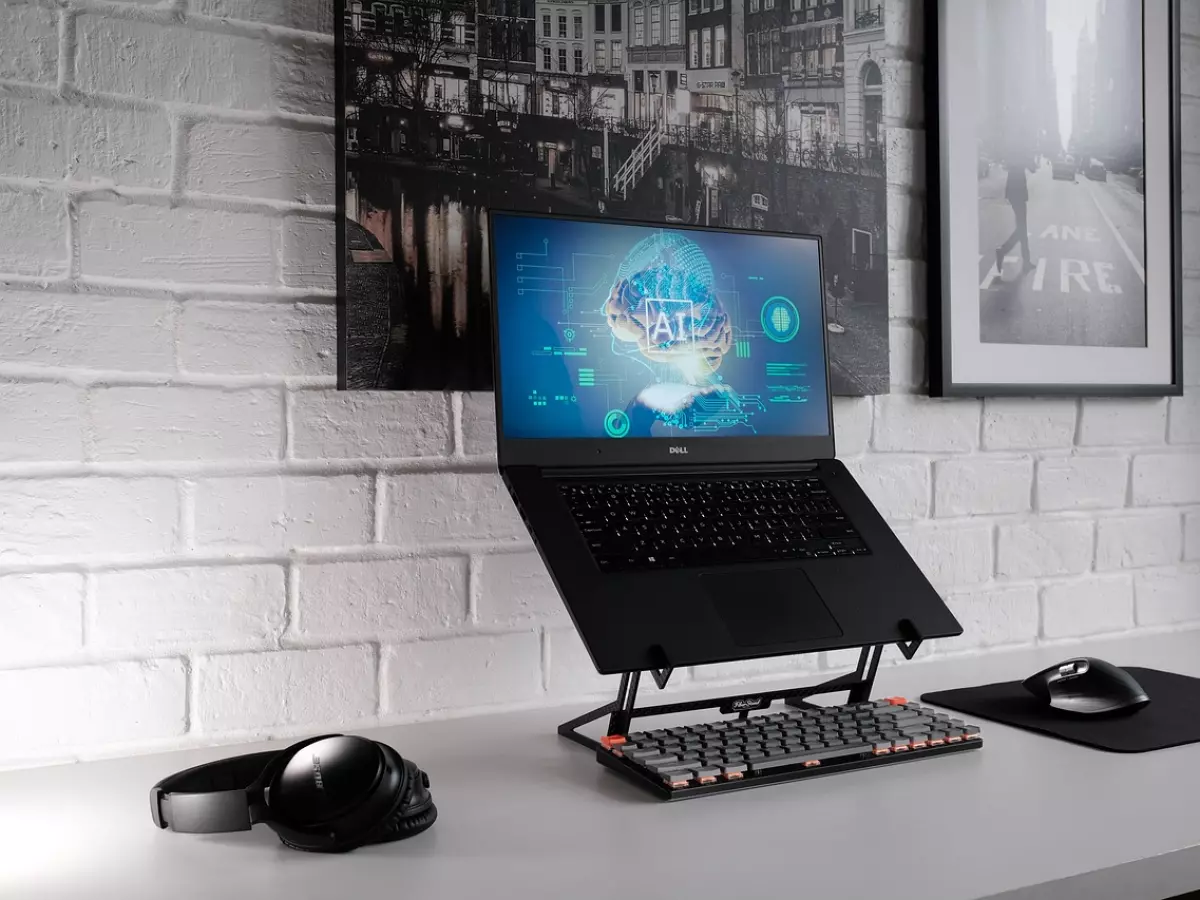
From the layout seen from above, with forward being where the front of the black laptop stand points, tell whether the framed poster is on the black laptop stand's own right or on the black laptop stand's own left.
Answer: on the black laptop stand's own left

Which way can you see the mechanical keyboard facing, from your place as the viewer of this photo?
facing the viewer and to the right of the viewer
